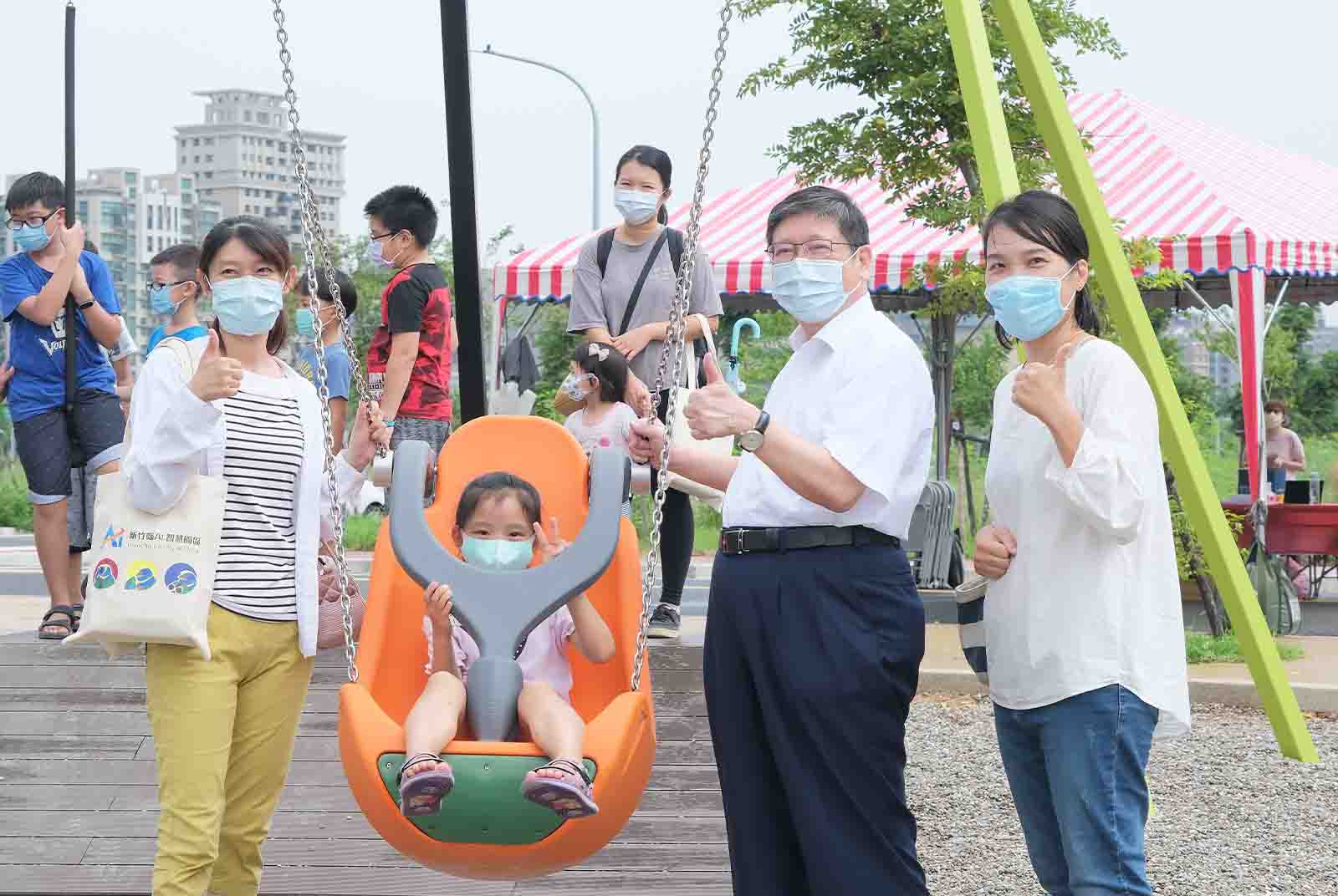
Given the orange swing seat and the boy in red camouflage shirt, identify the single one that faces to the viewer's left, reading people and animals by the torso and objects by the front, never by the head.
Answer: the boy in red camouflage shirt

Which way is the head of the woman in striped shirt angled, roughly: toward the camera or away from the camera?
toward the camera

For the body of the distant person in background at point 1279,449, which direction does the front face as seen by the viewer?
toward the camera

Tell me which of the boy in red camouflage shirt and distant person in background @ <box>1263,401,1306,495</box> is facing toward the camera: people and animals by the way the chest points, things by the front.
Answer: the distant person in background

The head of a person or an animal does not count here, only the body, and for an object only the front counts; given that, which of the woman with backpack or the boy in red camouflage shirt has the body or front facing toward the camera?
the woman with backpack

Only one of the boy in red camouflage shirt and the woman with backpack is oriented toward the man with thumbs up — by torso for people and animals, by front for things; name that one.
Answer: the woman with backpack

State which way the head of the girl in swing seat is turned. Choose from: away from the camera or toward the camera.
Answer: toward the camera

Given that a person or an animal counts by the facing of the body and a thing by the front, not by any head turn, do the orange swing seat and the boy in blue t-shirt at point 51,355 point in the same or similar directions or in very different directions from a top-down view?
same or similar directions

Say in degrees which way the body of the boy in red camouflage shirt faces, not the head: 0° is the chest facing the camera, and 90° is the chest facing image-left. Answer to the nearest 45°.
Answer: approximately 90°

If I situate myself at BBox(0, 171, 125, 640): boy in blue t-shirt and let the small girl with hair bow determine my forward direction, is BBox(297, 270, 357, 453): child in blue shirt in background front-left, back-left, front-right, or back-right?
front-left

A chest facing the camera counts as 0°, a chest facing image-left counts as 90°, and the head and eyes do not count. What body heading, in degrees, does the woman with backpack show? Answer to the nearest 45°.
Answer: approximately 0°

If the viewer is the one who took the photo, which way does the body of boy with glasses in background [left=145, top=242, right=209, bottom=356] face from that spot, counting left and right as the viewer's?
facing the viewer and to the left of the viewer

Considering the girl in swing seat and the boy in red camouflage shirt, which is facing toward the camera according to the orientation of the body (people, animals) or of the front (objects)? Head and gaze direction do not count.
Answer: the girl in swing seat

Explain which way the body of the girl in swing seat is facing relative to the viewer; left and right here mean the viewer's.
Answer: facing the viewer

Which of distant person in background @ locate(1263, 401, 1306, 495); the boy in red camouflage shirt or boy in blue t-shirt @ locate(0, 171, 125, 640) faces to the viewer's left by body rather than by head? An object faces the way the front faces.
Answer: the boy in red camouflage shirt

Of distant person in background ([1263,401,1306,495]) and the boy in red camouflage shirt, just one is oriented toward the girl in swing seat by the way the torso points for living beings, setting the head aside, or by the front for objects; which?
the distant person in background

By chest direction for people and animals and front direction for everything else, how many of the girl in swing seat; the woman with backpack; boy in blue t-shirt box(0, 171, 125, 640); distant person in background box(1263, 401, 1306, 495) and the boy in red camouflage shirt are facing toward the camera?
4
